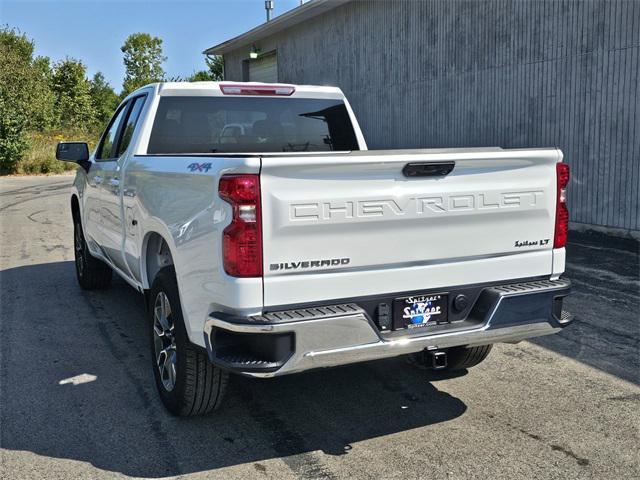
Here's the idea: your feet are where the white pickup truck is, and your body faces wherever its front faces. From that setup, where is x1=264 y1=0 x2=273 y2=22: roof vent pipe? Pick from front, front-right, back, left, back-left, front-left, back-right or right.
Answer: front-right

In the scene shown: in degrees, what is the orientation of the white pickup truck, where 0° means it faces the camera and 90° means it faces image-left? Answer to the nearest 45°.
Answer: approximately 135°

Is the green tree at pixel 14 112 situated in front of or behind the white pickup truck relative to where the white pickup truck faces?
in front
